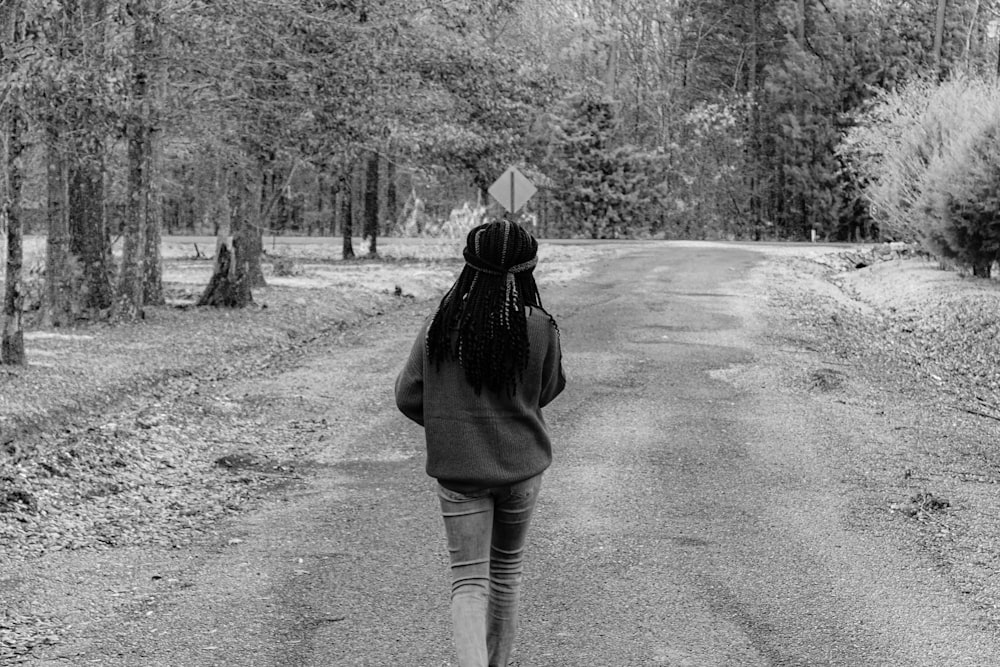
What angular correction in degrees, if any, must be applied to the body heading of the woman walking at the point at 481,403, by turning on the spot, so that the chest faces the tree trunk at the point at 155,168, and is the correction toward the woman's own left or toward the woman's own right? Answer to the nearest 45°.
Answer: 0° — they already face it

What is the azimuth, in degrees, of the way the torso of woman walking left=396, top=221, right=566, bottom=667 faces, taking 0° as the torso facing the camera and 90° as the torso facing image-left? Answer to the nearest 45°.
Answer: approximately 180°

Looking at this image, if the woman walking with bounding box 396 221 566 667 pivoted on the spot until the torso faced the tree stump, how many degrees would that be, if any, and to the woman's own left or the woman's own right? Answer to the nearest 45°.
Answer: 0° — they already face it

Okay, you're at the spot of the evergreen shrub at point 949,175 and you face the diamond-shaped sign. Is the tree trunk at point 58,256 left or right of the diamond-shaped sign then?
left

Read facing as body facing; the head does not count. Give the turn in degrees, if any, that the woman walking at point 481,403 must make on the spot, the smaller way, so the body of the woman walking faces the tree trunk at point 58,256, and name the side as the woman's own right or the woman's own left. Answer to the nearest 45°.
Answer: approximately 45° to the woman's own left

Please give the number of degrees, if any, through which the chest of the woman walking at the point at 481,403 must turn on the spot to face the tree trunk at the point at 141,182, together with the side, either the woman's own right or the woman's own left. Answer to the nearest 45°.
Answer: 0° — they already face it
